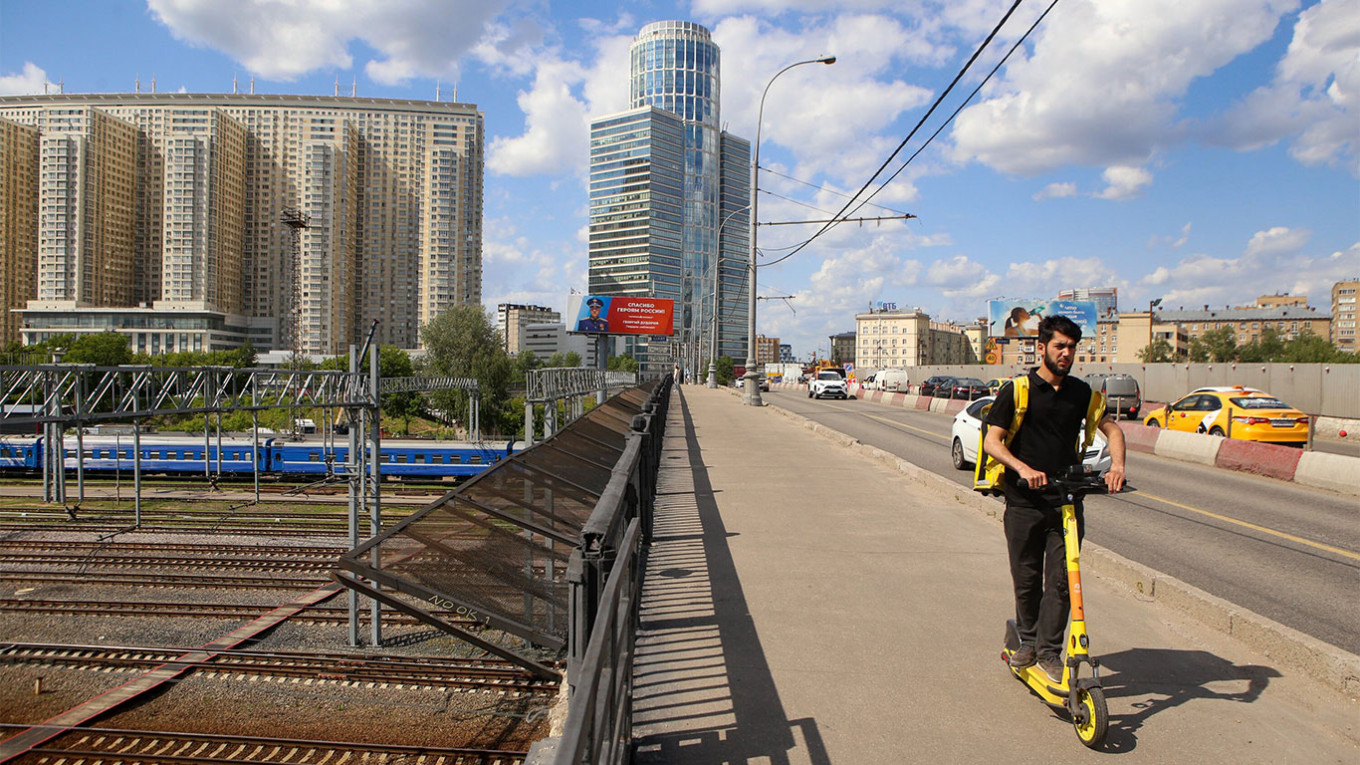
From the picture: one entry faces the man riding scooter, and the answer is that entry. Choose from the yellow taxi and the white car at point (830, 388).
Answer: the white car

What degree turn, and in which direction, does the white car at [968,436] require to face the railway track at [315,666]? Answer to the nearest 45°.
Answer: approximately 90° to its right

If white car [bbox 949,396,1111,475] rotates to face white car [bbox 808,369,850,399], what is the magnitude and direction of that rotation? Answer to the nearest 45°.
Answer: approximately 135° to its left

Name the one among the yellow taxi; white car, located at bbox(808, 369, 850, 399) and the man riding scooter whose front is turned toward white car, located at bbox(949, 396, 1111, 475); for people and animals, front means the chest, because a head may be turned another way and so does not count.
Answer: white car, located at bbox(808, 369, 850, 399)

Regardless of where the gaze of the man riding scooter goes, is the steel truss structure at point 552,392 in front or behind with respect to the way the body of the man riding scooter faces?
behind

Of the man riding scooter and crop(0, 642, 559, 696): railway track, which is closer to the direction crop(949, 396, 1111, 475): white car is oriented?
the man riding scooter
